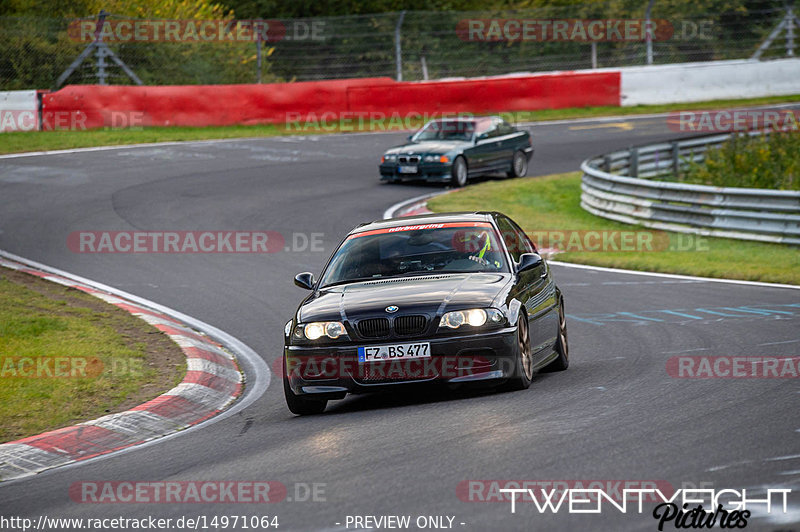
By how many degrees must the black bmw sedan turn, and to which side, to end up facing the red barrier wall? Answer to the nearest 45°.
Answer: approximately 180°

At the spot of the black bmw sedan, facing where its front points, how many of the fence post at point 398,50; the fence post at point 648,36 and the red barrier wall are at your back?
3

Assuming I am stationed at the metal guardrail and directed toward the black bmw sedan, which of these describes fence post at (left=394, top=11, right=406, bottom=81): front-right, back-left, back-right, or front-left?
back-right

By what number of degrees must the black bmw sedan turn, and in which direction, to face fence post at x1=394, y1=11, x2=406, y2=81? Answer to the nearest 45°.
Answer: approximately 180°

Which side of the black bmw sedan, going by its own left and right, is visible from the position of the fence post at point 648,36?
back

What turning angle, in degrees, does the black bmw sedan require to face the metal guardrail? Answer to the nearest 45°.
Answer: approximately 180°

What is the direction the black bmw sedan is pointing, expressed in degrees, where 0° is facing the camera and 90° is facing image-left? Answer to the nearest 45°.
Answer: approximately 0°
